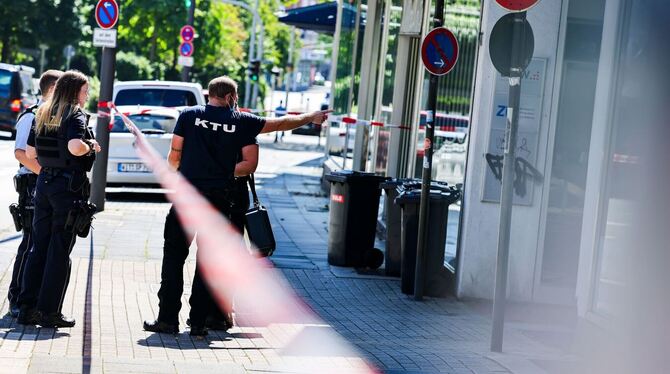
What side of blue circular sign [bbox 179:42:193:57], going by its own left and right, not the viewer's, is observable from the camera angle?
front

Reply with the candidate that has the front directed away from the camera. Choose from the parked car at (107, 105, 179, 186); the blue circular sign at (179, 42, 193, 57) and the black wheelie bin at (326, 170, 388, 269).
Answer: the parked car

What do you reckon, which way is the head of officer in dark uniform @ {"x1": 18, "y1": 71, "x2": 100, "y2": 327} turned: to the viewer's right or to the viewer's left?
to the viewer's right

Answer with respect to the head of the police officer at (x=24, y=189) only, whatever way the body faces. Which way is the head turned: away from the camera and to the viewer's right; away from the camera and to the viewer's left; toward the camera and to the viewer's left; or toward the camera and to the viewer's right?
away from the camera and to the viewer's right

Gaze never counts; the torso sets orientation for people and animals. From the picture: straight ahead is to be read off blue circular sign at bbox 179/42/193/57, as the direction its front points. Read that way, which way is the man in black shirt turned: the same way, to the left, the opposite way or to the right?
the opposite way

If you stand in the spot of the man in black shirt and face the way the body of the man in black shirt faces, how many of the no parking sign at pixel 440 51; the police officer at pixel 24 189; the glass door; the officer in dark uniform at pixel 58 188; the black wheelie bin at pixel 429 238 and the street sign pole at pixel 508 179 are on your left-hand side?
2

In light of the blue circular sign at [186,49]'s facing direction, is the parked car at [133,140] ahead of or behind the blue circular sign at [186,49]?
ahead

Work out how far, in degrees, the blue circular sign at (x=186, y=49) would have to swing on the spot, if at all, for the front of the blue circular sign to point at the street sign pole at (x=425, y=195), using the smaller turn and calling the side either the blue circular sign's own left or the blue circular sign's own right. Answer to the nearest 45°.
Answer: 0° — it already faces it

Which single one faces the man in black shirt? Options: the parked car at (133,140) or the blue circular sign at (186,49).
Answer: the blue circular sign

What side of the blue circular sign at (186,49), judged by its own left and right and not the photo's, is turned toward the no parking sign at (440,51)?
front

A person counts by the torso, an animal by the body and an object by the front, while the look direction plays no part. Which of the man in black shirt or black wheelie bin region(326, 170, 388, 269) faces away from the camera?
the man in black shirt

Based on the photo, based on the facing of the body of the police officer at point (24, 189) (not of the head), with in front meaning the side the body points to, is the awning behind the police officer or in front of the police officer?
in front

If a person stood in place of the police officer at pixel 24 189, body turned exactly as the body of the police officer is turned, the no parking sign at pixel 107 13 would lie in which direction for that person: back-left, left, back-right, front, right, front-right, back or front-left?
front-left

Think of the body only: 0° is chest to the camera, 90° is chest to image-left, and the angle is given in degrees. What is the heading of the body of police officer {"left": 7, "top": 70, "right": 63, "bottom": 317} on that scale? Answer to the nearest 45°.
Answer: approximately 225°

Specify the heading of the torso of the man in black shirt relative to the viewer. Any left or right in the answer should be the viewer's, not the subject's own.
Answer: facing away from the viewer

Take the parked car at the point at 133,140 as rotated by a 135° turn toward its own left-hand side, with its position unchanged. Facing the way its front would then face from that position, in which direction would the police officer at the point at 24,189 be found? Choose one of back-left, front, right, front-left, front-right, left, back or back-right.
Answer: front-left
